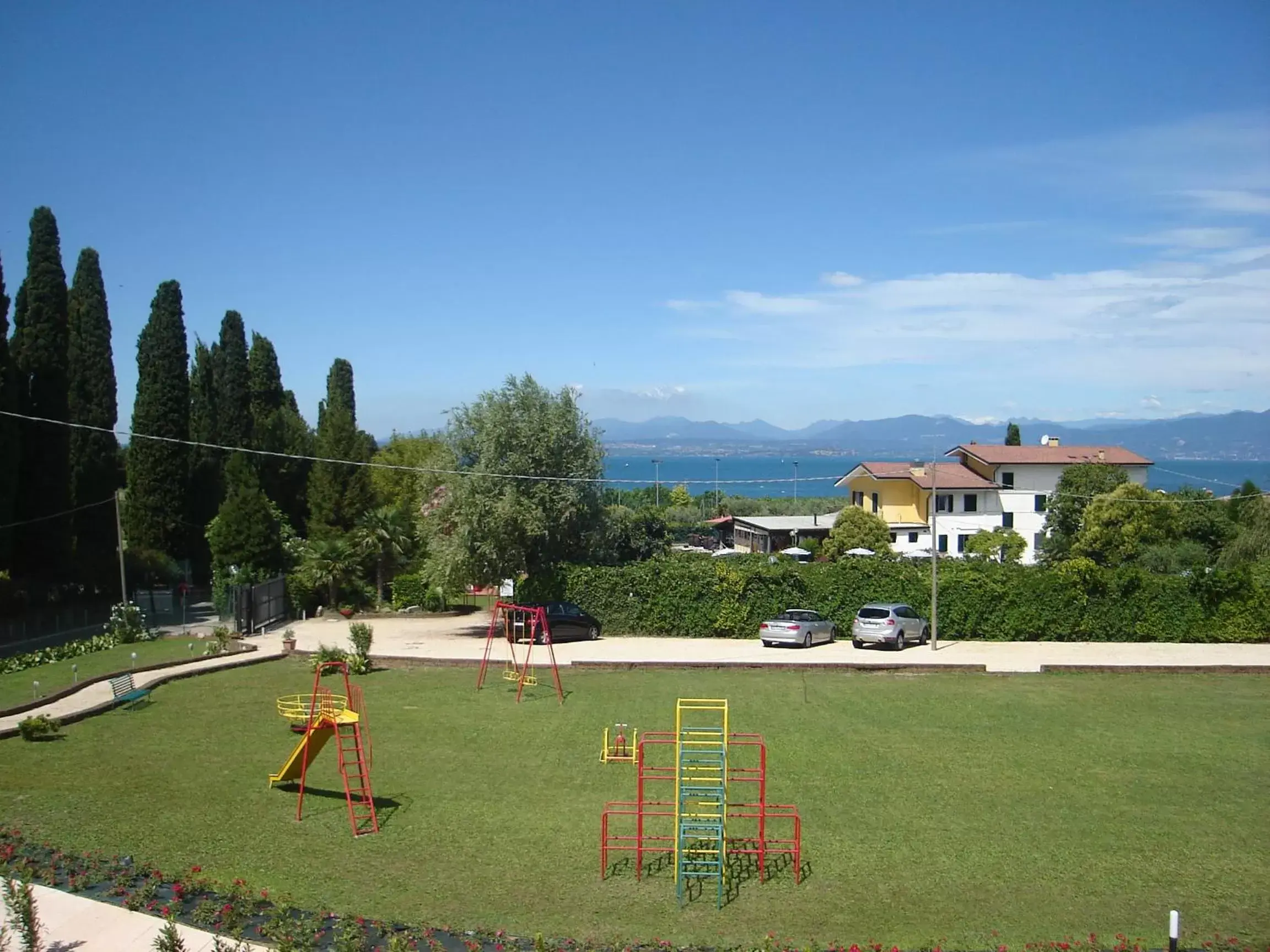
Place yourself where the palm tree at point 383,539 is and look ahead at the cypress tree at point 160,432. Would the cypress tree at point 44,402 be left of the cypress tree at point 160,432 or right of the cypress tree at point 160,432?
left

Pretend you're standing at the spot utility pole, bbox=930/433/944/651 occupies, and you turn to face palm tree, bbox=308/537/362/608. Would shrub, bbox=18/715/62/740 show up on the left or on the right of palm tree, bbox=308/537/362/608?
left

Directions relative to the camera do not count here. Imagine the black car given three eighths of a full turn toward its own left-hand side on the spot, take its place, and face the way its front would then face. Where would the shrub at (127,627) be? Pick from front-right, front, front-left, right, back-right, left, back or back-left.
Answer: front

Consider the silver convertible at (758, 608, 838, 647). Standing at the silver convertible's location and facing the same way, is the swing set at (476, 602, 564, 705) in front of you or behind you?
behind

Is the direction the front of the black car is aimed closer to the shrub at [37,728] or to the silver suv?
the silver suv

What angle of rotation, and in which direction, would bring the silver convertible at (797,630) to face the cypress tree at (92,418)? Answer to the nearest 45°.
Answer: approximately 135° to its left

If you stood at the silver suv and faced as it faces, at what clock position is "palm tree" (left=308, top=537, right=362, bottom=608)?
The palm tree is roughly at 8 o'clock from the silver suv.
